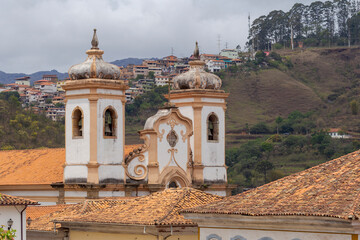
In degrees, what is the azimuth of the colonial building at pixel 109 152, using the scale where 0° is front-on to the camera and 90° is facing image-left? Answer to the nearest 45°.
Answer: approximately 315°

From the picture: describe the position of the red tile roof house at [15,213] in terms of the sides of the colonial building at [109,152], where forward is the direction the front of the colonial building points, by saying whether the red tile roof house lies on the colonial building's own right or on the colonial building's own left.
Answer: on the colonial building's own right

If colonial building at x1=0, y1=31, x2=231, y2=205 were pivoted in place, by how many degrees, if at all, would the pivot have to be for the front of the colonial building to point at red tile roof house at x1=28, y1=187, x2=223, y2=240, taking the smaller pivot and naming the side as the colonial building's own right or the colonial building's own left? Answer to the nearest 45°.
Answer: approximately 45° to the colonial building's own right
